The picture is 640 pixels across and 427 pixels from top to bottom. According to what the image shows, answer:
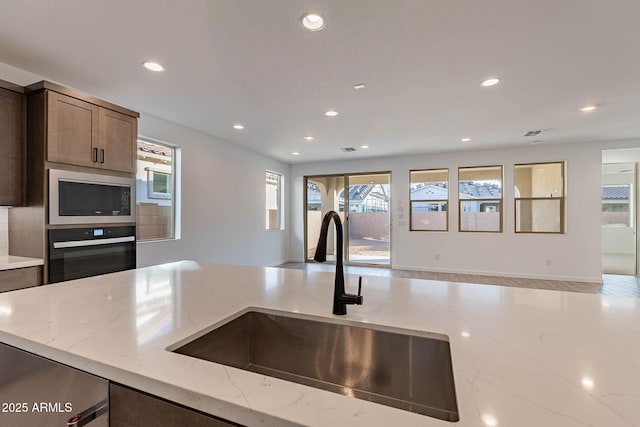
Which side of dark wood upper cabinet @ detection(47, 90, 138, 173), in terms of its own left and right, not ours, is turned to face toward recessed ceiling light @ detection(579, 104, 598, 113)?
front

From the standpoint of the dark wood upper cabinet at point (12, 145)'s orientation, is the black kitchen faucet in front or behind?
in front

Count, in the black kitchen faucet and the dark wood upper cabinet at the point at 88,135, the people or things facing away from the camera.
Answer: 0

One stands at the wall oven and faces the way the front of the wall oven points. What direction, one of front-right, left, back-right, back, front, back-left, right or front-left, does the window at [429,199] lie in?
front-left

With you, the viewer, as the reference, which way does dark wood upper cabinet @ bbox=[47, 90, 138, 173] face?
facing the viewer and to the right of the viewer

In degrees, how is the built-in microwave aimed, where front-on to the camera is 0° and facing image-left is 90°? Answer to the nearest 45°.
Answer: approximately 315°

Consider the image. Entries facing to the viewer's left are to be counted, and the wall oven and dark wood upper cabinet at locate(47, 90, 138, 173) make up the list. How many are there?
0

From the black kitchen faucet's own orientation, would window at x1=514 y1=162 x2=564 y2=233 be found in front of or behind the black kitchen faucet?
behind

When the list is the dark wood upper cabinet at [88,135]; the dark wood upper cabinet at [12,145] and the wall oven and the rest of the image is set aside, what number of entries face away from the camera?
0

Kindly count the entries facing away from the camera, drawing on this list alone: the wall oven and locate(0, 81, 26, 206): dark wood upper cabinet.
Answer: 0

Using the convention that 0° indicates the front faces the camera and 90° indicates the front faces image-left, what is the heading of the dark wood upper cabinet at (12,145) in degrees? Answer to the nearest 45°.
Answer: approximately 315°
